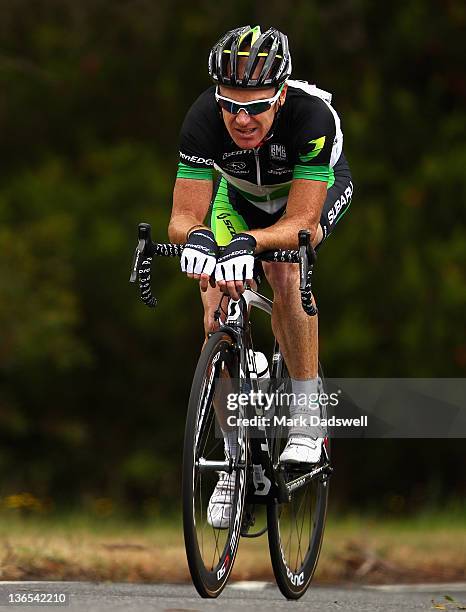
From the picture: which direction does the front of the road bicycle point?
toward the camera
